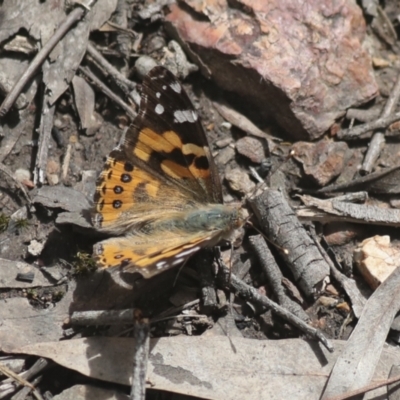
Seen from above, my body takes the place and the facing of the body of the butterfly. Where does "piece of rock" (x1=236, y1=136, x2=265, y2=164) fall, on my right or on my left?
on my left

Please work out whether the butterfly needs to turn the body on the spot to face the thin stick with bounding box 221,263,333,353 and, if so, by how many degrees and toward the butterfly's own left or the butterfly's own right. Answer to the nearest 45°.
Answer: approximately 45° to the butterfly's own right

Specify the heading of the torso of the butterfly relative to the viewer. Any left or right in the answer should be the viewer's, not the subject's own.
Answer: facing to the right of the viewer

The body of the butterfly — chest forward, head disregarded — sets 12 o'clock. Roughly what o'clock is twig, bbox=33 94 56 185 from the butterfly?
The twig is roughly at 7 o'clock from the butterfly.

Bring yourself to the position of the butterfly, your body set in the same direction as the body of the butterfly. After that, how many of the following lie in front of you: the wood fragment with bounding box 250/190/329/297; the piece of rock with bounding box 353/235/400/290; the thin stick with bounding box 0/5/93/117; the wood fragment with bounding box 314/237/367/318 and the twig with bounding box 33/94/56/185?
3

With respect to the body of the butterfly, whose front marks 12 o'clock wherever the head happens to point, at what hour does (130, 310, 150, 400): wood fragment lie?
The wood fragment is roughly at 3 o'clock from the butterfly.

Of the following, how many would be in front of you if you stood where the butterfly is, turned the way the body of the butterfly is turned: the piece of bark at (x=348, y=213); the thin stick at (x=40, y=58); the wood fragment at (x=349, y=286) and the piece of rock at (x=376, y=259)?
3

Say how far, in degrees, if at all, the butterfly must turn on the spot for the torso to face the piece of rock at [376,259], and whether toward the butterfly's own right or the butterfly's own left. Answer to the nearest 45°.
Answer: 0° — it already faces it

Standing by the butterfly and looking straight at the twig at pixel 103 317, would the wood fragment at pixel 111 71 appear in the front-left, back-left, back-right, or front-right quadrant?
back-right

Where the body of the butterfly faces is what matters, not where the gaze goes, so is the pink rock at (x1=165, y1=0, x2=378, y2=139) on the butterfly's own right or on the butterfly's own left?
on the butterfly's own left

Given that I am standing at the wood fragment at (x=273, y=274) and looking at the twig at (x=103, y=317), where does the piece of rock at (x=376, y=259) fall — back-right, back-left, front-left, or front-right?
back-left

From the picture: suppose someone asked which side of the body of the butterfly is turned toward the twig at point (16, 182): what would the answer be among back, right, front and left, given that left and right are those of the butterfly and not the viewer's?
back

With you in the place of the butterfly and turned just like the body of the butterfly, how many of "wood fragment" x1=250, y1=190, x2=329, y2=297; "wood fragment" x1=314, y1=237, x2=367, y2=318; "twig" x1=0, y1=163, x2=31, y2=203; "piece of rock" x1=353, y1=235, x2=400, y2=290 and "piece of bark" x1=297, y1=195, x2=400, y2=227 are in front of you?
4

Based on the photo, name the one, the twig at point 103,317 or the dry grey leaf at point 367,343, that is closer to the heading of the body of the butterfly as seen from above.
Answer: the dry grey leaf

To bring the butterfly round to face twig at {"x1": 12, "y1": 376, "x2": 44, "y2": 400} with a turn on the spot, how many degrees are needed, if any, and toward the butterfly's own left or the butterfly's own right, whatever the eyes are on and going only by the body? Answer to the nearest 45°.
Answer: approximately 135° to the butterfly's own right
